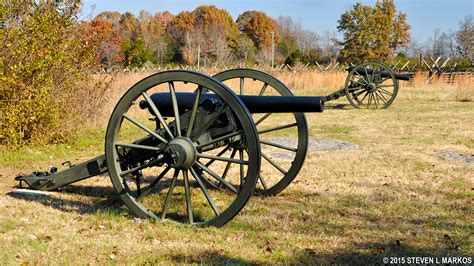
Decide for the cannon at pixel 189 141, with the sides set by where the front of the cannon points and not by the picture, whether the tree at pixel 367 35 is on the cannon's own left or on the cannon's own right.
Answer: on the cannon's own left

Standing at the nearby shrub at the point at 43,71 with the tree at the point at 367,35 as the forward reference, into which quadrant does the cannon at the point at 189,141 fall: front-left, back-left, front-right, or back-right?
back-right

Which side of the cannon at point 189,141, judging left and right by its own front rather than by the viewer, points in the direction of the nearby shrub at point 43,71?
back

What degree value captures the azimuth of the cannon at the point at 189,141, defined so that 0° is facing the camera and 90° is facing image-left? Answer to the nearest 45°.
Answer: approximately 315°
